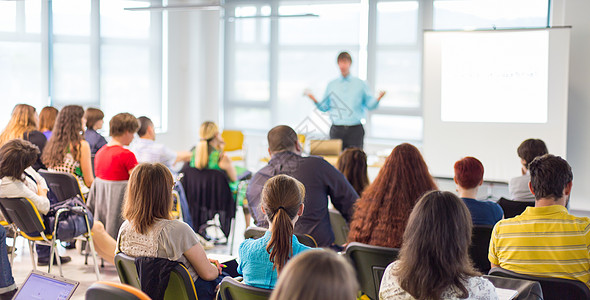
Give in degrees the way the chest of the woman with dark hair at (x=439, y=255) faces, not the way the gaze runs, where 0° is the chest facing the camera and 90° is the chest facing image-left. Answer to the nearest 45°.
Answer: approximately 180°

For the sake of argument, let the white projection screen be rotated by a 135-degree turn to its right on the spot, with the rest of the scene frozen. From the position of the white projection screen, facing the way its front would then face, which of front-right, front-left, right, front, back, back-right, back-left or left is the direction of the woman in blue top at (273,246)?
back-left

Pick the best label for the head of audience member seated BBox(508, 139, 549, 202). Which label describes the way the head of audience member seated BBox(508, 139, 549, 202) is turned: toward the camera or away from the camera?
away from the camera

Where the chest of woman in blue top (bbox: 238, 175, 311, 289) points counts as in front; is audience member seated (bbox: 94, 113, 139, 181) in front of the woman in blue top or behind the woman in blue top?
in front

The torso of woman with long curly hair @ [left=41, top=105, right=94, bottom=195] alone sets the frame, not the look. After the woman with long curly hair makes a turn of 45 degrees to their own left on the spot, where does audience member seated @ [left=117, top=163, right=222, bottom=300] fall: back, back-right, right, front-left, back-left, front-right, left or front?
back

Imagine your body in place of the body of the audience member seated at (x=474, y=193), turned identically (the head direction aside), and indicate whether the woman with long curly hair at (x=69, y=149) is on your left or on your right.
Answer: on your left

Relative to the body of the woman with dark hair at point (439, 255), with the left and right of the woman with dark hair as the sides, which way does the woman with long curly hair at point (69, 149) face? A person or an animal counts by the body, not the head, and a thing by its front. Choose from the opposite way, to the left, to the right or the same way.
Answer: the same way

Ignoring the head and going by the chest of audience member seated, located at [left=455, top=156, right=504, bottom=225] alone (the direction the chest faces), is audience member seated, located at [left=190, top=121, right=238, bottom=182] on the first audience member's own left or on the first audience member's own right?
on the first audience member's own left

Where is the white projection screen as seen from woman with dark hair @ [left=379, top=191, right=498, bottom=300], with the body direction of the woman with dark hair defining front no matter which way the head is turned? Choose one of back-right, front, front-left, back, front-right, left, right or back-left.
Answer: front

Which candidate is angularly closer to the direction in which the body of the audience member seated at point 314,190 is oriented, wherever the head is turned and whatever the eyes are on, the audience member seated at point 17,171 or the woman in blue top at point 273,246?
the audience member seated

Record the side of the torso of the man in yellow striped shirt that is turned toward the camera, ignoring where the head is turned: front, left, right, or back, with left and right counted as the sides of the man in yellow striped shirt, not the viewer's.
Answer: back

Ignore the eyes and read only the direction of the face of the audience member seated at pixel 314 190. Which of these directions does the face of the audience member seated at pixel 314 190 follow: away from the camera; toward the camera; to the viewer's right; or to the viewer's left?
away from the camera

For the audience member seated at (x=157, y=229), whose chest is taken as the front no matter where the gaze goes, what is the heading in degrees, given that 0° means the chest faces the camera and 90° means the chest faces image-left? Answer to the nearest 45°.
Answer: approximately 225°

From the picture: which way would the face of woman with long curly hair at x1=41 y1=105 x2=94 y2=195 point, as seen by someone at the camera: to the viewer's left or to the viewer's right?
to the viewer's right

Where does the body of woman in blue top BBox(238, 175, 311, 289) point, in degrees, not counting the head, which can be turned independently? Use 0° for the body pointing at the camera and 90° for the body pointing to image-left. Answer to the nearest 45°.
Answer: approximately 180°

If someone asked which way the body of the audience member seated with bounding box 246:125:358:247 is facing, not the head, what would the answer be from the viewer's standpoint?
away from the camera
